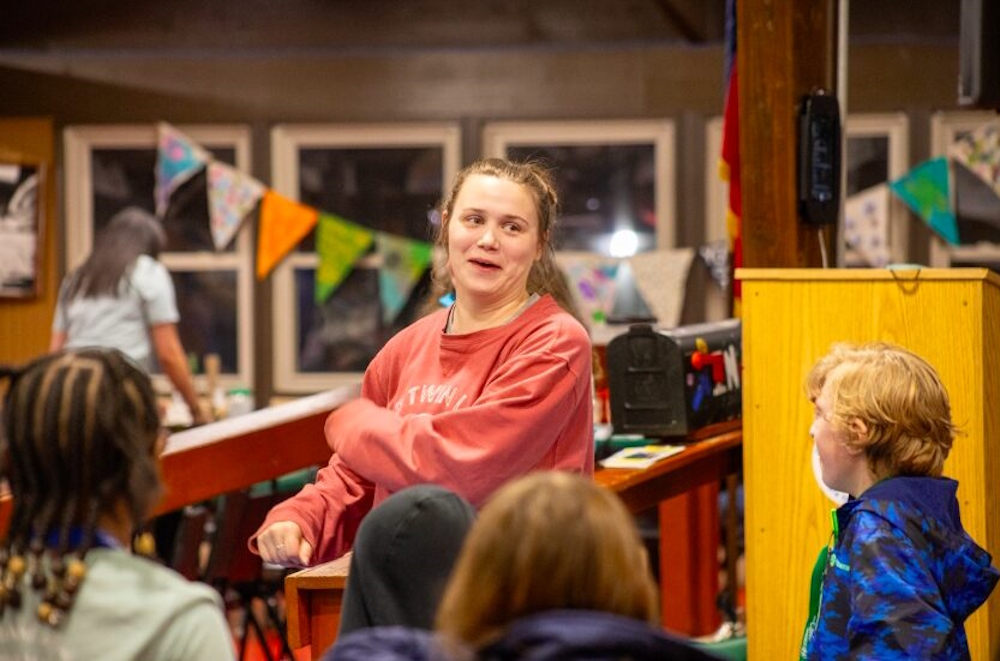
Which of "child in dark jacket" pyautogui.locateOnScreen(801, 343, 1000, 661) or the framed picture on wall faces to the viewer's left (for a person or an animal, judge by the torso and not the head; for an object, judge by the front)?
the child in dark jacket

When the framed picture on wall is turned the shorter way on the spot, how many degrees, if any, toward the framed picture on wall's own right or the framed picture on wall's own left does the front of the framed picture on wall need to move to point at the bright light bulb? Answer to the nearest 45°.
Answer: approximately 90° to the framed picture on wall's own left

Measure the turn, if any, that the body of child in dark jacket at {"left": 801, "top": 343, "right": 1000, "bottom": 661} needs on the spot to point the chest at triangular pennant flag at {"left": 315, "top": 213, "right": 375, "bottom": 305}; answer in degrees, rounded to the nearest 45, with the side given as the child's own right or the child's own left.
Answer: approximately 45° to the child's own right

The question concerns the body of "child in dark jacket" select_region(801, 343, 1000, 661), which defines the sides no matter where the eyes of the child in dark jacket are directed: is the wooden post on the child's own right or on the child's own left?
on the child's own right

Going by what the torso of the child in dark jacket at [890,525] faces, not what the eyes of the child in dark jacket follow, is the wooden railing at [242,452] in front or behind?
in front

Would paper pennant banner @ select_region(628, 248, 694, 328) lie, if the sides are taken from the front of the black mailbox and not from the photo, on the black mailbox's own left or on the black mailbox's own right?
on the black mailbox's own right

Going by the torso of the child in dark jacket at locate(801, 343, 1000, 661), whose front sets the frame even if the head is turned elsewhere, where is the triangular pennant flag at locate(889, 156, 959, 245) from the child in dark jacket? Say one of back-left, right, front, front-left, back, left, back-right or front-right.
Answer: right

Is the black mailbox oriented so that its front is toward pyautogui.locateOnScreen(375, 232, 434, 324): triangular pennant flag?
no

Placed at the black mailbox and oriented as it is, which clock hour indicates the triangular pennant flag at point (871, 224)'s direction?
The triangular pennant flag is roughly at 5 o'clock from the black mailbox.

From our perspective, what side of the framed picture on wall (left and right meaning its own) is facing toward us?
front

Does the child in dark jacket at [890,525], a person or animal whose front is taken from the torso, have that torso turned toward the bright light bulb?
no

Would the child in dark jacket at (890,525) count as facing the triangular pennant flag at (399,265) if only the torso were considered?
no

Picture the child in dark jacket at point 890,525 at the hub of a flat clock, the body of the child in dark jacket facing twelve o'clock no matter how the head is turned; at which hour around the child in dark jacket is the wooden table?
The wooden table is roughly at 2 o'clock from the child in dark jacket.

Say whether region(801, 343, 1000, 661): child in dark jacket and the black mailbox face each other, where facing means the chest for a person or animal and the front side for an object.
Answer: no

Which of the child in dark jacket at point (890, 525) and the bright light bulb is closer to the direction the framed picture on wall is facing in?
the child in dark jacket

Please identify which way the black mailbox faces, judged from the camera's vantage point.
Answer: facing the viewer and to the left of the viewer

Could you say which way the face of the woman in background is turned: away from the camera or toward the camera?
away from the camera

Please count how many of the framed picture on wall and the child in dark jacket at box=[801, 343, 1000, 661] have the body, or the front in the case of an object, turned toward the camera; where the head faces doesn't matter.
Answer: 1

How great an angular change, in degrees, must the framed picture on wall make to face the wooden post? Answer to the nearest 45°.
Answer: approximately 45° to its left

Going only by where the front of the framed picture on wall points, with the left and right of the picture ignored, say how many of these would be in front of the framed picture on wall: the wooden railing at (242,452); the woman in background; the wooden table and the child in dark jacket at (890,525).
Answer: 4

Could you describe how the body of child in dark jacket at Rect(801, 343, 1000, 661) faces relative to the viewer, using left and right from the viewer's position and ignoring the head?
facing to the left of the viewer
